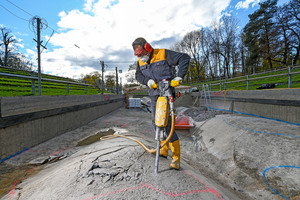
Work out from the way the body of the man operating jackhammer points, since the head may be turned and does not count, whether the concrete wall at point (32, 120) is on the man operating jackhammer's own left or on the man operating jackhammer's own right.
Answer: on the man operating jackhammer's own right

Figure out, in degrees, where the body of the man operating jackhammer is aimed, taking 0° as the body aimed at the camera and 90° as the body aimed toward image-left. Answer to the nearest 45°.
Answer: approximately 45°

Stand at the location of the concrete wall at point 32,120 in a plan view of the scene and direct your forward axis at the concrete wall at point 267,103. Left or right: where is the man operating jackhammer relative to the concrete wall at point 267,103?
right

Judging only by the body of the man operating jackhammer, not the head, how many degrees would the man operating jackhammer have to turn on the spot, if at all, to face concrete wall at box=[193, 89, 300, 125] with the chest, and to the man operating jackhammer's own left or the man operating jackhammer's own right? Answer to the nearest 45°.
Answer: approximately 180°
